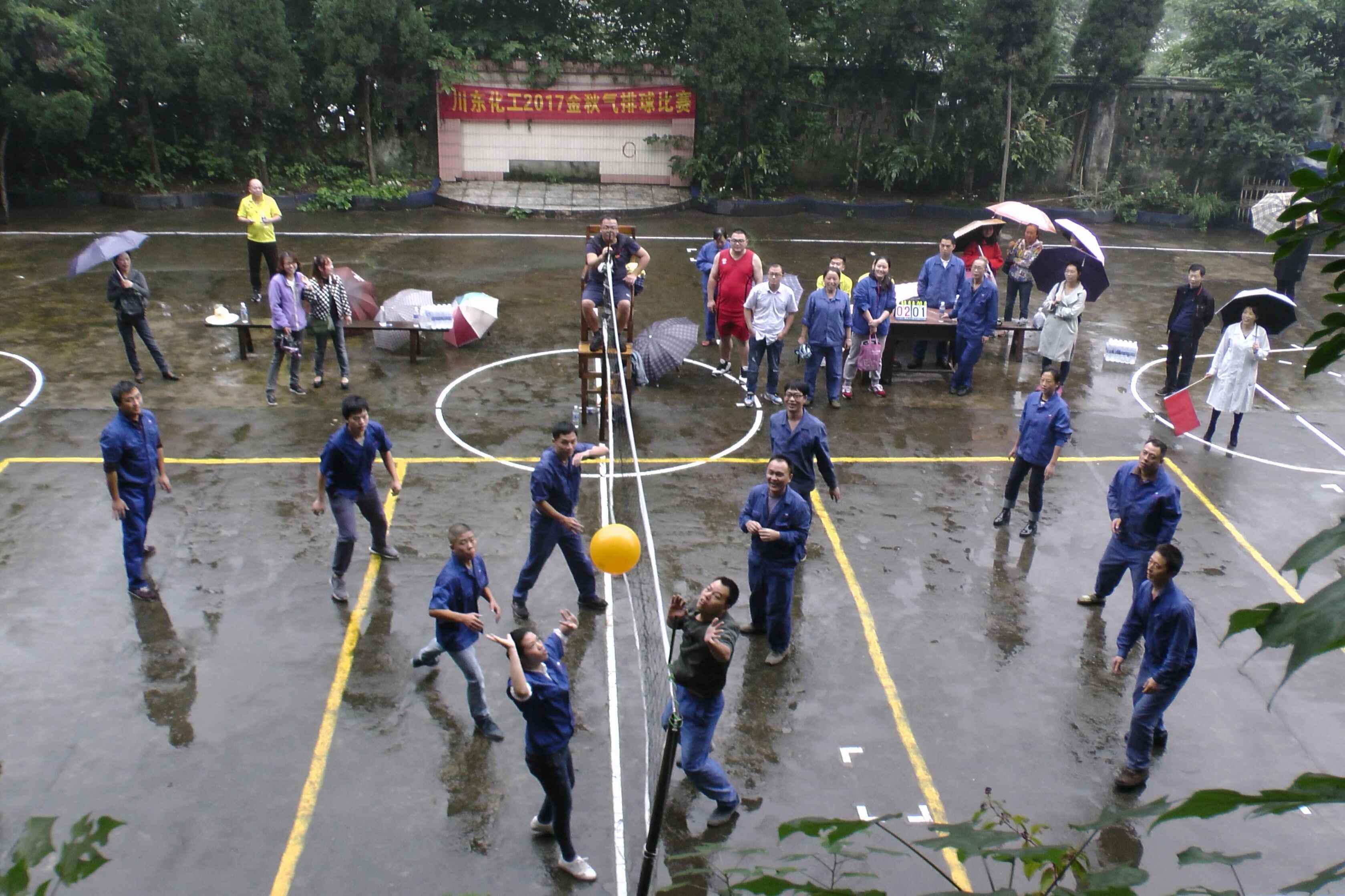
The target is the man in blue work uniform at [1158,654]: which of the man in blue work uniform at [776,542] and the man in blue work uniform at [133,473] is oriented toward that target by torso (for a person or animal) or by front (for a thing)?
the man in blue work uniform at [133,473]

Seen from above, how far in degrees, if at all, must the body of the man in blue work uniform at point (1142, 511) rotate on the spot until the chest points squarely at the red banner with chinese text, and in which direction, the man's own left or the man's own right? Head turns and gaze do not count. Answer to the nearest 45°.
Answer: approximately 90° to the man's own right

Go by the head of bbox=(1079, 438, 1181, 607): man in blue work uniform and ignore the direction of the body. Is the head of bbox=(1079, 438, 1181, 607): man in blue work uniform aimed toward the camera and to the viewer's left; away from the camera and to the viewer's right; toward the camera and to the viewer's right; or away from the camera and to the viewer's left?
toward the camera and to the viewer's left

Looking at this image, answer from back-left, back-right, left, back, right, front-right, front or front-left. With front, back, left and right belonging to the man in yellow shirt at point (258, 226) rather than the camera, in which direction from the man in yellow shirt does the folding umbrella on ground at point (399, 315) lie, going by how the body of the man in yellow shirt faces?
front-left

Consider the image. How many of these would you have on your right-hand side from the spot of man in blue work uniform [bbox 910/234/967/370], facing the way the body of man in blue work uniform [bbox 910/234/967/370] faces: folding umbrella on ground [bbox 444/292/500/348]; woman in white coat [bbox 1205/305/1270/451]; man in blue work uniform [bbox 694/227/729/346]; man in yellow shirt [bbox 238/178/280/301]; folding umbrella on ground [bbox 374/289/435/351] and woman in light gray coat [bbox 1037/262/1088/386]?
4

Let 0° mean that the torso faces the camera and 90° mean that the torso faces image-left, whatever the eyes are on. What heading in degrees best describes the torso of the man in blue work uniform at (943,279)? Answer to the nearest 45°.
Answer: approximately 0°

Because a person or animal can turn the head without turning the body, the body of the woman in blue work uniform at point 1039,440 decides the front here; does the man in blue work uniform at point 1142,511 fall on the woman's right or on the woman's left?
on the woman's left

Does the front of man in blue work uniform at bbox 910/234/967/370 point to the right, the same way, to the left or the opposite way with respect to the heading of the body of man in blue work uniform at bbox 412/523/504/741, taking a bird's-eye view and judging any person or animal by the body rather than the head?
to the right

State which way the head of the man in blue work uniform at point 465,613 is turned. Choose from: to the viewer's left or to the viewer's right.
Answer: to the viewer's right

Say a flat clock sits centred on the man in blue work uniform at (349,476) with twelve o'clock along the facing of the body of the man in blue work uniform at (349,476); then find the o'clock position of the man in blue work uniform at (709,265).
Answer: the man in blue work uniform at (709,265) is roughly at 9 o'clock from the man in blue work uniform at (349,476).

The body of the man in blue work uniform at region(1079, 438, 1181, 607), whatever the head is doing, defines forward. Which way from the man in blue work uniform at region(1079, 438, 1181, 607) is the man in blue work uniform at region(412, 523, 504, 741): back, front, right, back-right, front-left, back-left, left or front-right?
front

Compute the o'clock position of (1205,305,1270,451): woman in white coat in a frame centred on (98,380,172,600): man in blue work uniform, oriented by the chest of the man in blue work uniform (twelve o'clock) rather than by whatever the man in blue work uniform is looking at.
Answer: The woman in white coat is roughly at 11 o'clock from the man in blue work uniform.
